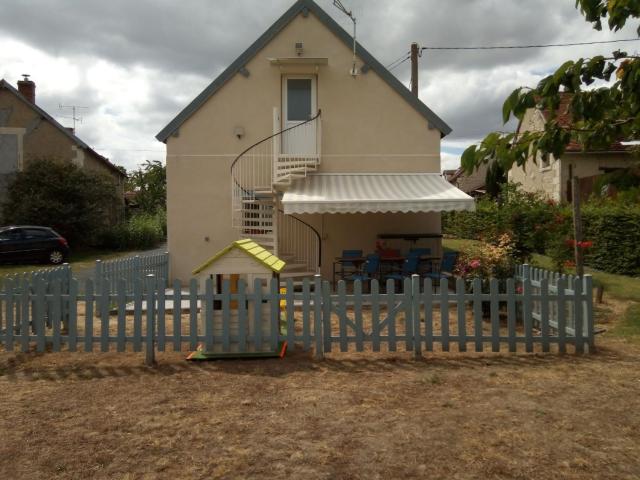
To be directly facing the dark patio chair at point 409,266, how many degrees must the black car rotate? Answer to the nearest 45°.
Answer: approximately 135° to its left

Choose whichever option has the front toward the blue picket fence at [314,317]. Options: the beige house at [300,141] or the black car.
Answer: the beige house

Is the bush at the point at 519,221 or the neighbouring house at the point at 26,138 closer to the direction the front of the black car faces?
the neighbouring house

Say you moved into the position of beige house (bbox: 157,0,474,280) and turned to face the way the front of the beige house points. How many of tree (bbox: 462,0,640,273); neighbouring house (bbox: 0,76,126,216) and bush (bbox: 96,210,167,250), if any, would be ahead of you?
1

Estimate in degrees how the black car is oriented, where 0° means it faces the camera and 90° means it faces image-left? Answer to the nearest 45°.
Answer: approximately 90°

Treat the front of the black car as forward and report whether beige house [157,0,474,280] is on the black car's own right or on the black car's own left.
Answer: on the black car's own left

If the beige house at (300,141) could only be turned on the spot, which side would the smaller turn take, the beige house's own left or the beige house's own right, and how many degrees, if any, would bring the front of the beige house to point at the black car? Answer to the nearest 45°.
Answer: approximately 135° to the beige house's own right

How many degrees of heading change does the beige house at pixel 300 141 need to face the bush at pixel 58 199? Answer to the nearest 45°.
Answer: approximately 135° to its right

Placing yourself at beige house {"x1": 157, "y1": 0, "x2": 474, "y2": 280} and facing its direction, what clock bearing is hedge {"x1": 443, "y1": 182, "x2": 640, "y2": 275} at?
The hedge is roughly at 9 o'clock from the beige house.

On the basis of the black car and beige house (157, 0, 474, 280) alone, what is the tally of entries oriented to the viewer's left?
1

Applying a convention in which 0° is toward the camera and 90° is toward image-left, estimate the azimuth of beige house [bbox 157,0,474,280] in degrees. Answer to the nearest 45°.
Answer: approximately 0°
